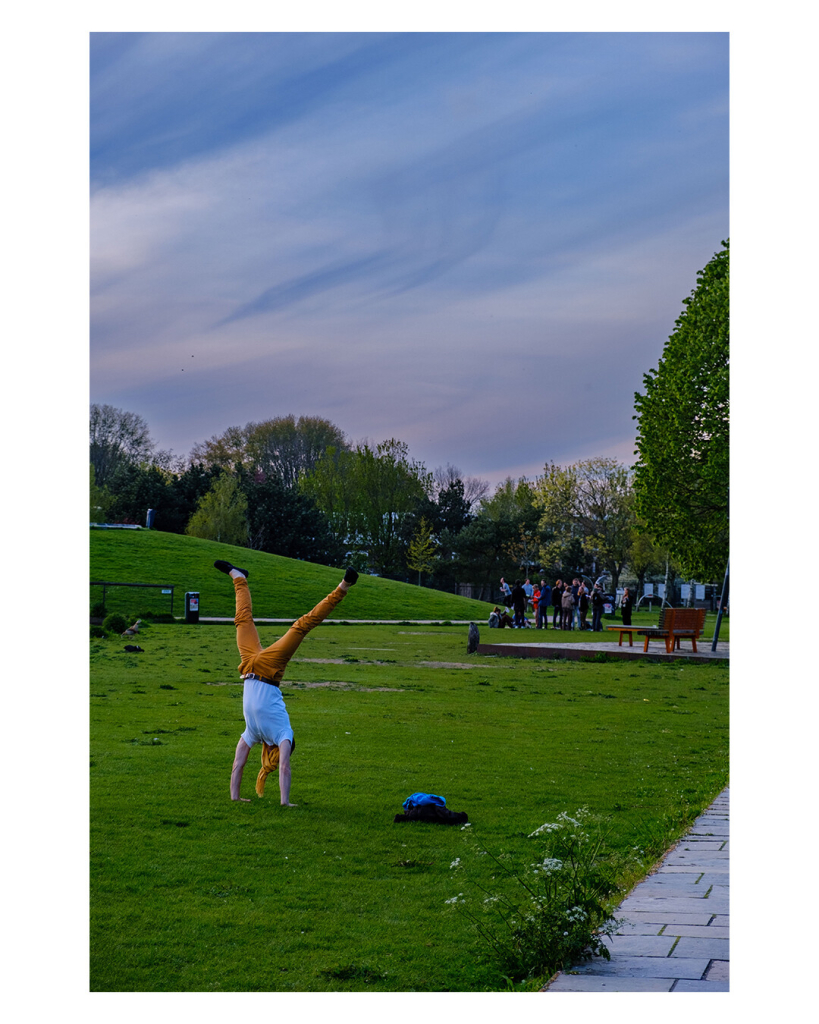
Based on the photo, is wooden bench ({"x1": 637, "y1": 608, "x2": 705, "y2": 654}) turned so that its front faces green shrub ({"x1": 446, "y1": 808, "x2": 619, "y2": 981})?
no

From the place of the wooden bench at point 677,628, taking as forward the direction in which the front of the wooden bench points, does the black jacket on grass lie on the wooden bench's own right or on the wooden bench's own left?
on the wooden bench's own left

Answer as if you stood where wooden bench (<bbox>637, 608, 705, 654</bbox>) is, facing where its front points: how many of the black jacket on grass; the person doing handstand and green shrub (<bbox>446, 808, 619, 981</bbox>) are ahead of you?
0

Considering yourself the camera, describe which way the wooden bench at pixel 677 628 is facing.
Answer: facing away from the viewer and to the left of the viewer

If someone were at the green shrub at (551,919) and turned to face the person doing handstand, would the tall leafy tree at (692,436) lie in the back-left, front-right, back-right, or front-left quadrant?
front-right

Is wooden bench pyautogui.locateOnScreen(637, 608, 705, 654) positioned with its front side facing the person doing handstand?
no

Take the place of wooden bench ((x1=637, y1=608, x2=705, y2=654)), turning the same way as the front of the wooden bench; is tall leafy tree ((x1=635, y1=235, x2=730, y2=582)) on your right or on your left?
on your right

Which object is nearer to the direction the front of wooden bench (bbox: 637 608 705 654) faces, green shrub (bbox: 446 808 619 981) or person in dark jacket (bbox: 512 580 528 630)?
the person in dark jacket
